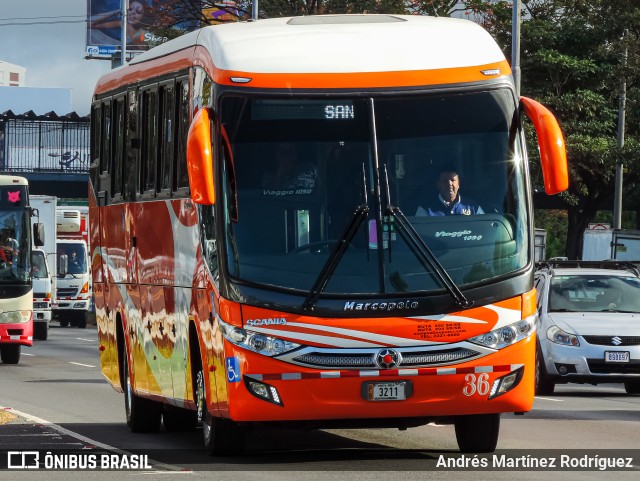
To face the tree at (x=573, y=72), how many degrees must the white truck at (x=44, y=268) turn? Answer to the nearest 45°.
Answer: approximately 90° to its left

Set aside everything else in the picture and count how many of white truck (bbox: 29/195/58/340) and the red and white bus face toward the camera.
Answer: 2

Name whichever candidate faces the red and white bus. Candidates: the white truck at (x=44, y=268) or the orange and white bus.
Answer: the white truck

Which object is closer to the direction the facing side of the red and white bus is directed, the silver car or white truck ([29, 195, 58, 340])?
the silver car

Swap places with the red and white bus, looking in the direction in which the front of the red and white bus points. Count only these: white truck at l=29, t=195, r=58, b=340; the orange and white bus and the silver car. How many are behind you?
1

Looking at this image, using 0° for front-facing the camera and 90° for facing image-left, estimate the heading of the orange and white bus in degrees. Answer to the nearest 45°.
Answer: approximately 0°

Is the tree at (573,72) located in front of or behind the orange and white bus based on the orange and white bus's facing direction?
behind
